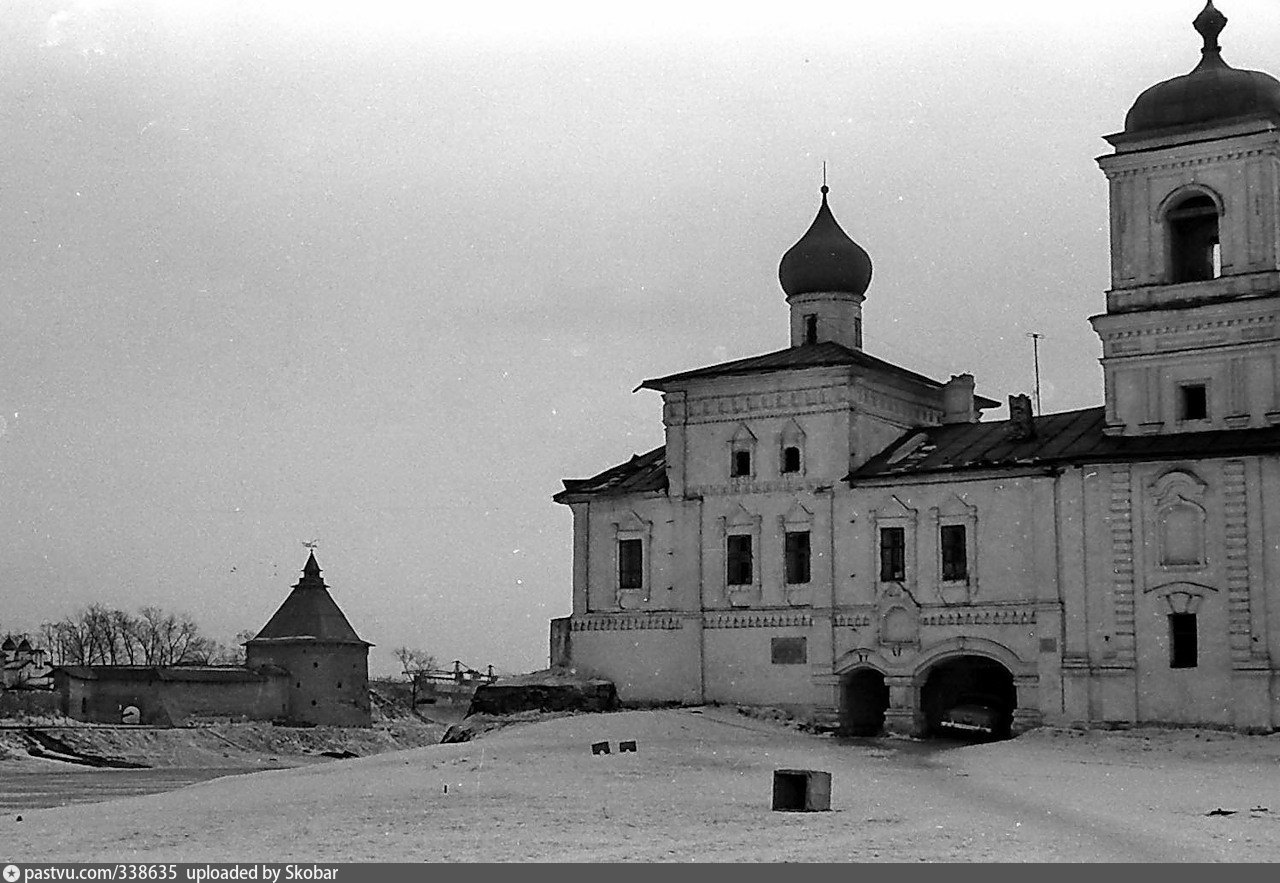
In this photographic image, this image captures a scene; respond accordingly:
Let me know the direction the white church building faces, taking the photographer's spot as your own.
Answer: facing the viewer
